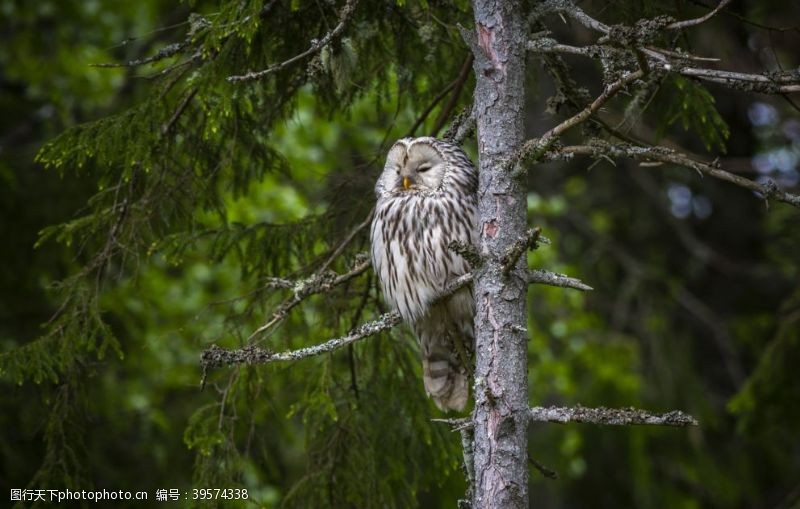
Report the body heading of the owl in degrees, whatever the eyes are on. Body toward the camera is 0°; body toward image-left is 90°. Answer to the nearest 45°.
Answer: approximately 45°
